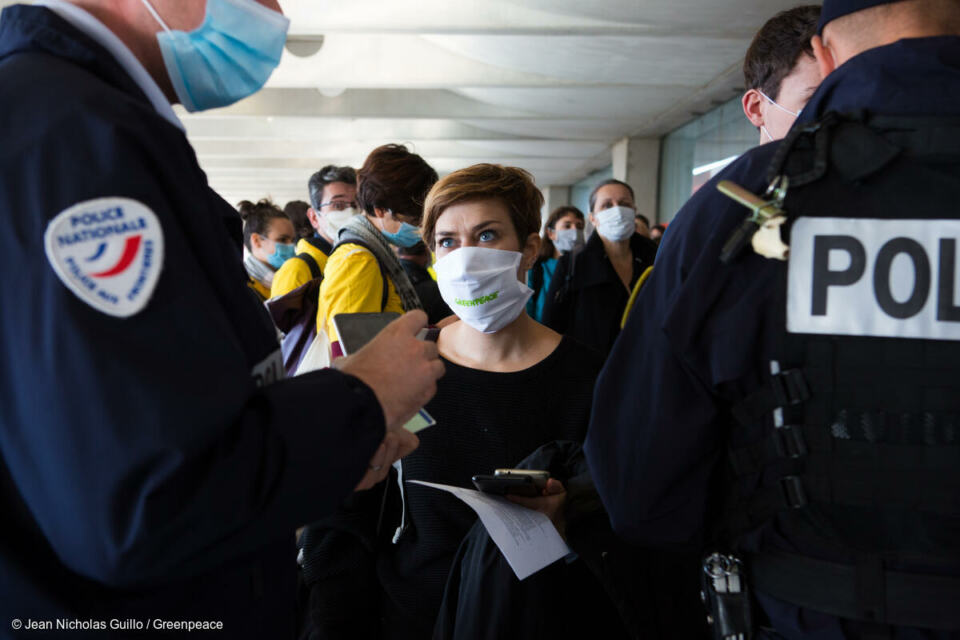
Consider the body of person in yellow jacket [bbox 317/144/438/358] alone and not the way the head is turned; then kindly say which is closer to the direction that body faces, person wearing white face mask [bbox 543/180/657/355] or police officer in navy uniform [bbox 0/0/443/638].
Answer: the person wearing white face mask

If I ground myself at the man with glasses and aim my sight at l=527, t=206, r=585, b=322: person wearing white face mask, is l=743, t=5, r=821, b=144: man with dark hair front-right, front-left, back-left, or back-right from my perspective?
back-right

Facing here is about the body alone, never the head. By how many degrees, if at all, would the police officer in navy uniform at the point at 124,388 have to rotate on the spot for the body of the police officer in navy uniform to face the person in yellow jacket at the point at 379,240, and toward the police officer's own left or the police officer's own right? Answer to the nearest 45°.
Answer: approximately 90° to the police officer's own left

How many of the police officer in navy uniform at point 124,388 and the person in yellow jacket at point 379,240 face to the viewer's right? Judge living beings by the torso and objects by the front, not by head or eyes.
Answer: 2

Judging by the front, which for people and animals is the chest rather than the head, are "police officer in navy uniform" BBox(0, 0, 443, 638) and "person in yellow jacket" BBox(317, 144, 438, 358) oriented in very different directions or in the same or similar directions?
same or similar directions

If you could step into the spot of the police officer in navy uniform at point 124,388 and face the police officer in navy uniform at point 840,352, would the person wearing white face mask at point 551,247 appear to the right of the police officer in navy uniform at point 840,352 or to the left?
left

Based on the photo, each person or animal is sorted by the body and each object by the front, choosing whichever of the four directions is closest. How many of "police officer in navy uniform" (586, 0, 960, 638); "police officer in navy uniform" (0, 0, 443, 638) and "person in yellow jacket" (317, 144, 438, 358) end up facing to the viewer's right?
2

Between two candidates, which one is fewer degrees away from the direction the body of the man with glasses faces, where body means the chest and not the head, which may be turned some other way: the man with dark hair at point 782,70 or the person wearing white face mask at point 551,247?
the man with dark hair

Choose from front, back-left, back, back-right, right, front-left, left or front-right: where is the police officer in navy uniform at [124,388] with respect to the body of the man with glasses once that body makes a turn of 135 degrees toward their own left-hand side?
back

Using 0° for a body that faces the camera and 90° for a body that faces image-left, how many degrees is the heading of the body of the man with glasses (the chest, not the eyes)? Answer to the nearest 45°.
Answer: approximately 315°

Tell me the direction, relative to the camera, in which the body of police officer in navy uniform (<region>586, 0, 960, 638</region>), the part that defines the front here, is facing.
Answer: away from the camera

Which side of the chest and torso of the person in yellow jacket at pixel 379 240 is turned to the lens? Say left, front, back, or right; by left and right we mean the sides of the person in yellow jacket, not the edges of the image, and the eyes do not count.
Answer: right

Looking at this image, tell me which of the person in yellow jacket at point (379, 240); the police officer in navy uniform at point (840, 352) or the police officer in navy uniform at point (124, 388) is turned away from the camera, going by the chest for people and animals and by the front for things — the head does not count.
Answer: the police officer in navy uniform at point (840, 352)

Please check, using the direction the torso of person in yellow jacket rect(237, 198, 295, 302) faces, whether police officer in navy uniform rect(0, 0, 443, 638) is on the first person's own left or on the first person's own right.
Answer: on the first person's own right

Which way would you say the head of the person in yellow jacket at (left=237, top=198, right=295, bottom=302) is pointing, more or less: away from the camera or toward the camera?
toward the camera

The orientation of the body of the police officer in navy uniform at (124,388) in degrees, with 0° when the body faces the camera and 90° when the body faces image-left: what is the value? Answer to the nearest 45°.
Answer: approximately 270°

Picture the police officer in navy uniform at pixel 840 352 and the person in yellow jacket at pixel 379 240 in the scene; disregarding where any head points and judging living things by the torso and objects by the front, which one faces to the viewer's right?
the person in yellow jacket

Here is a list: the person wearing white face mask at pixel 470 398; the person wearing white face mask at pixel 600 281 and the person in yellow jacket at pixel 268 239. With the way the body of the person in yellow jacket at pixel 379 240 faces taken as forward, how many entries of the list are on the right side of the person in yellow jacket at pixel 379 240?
1

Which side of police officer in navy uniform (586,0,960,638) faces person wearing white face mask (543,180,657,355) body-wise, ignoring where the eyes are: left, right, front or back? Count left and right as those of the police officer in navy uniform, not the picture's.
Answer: front
